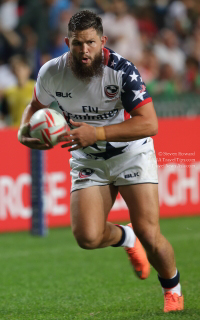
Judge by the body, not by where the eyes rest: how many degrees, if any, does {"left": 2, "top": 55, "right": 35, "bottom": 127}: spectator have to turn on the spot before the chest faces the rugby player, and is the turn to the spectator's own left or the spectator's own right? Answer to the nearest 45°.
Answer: approximately 45° to the spectator's own right

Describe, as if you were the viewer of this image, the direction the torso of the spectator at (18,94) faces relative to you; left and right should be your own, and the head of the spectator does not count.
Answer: facing the viewer and to the right of the viewer

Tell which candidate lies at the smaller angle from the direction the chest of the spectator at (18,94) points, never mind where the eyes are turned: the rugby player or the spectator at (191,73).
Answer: the rugby player

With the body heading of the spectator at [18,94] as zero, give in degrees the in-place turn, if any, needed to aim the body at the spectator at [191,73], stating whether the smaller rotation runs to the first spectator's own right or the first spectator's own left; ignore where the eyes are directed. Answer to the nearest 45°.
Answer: approximately 90° to the first spectator's own left

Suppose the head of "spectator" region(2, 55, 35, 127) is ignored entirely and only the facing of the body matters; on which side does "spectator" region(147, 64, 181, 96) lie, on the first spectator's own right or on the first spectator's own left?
on the first spectator's own left

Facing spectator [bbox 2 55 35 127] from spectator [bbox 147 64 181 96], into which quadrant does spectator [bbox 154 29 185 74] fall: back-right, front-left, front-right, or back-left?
back-right

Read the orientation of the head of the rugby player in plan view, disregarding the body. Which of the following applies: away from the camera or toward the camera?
toward the camera

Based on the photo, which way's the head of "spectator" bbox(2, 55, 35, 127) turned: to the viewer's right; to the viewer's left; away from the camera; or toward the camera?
toward the camera

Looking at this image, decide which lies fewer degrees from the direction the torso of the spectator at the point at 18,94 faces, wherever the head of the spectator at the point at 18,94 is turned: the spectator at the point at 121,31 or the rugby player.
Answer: the rugby player

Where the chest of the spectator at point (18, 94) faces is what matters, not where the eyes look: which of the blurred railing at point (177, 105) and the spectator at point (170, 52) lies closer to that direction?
the blurred railing

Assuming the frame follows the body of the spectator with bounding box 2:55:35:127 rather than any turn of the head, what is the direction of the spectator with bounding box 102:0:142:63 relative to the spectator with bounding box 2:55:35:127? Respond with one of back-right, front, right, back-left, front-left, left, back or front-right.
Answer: left
